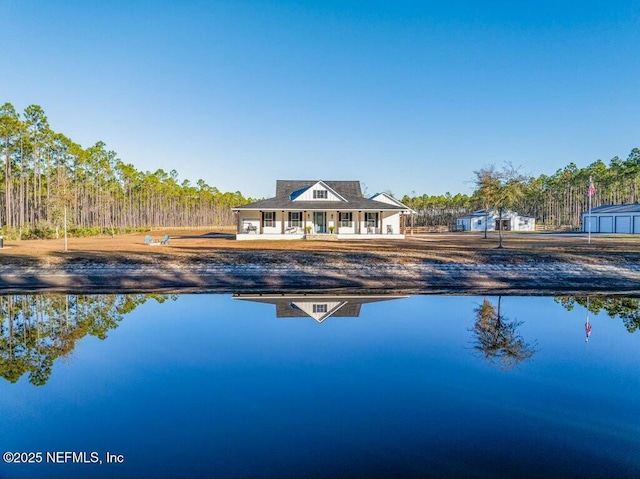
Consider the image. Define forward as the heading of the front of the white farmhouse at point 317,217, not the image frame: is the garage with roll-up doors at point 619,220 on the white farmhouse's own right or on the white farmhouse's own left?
on the white farmhouse's own left

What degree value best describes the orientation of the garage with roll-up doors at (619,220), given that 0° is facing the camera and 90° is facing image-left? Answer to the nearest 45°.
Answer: approximately 0°

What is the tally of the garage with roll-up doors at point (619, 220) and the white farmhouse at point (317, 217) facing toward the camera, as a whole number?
2
